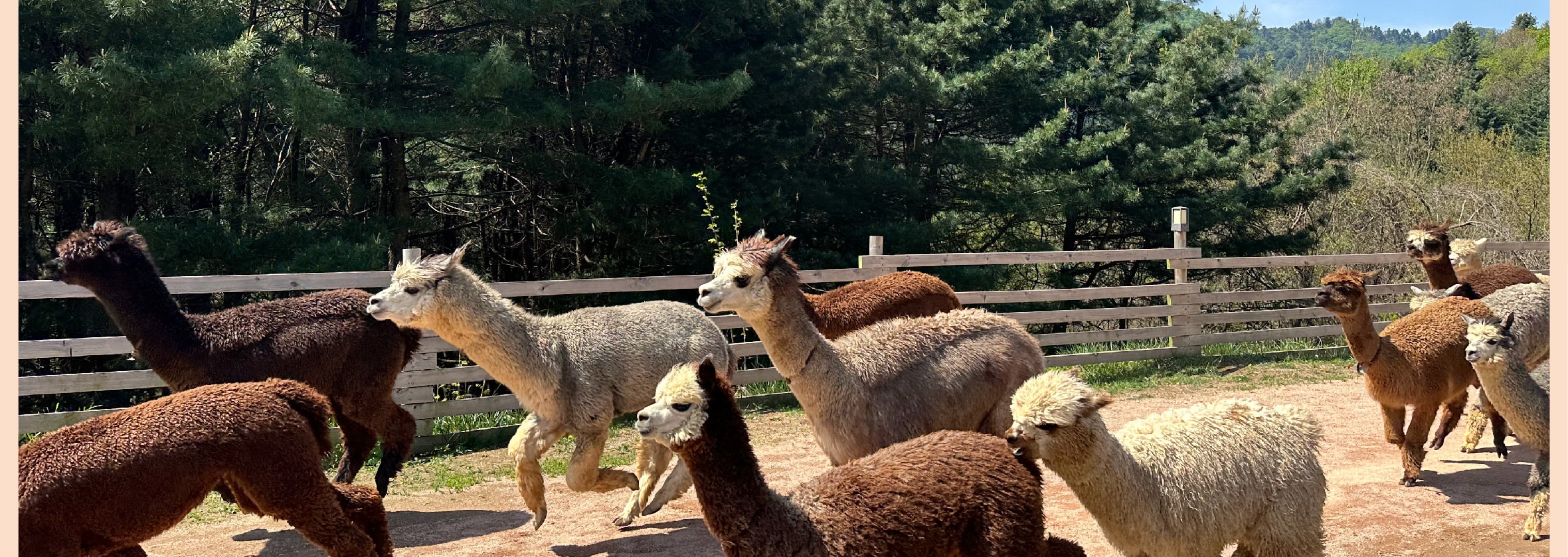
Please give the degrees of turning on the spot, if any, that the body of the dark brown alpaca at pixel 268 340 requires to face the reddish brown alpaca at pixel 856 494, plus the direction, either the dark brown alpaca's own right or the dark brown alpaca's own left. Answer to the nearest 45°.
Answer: approximately 135° to the dark brown alpaca's own left

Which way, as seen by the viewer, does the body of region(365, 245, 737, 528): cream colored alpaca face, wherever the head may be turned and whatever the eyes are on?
to the viewer's left

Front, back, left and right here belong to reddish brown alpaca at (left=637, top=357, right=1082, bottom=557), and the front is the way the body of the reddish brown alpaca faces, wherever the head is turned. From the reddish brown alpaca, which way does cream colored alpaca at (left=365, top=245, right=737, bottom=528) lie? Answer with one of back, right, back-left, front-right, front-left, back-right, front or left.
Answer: front-right

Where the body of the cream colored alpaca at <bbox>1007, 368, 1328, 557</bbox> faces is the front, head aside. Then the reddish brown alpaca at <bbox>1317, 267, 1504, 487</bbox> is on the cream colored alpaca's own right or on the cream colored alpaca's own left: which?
on the cream colored alpaca's own right

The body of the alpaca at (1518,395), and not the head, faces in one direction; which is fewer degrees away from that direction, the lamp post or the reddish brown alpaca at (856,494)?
the reddish brown alpaca

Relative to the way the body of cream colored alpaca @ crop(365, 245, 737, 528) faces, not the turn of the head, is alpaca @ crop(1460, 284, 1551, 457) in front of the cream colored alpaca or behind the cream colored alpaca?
behind

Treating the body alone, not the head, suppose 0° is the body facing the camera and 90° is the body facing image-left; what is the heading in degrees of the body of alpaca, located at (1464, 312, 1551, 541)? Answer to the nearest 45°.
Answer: approximately 45°

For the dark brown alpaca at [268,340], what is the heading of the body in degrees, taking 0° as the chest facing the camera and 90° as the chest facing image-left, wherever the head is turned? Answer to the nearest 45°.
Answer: approximately 90°

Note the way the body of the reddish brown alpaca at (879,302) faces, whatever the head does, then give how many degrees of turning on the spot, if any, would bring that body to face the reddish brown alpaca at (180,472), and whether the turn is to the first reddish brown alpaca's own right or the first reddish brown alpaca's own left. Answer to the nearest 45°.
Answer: approximately 45° to the first reddish brown alpaca's own left

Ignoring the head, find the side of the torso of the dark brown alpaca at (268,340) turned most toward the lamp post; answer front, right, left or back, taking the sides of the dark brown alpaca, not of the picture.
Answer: back

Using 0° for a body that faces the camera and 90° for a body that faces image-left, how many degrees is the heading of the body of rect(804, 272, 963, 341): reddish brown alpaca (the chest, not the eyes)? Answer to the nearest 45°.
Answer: approximately 90°

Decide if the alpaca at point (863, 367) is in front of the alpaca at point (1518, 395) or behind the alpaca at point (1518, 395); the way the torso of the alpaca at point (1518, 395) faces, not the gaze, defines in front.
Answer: in front
